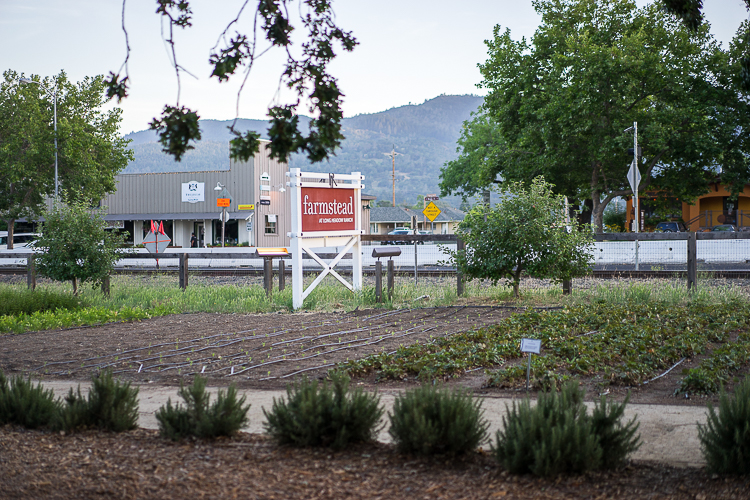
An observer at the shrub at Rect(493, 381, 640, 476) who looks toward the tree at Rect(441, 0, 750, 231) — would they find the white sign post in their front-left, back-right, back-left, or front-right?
front-left

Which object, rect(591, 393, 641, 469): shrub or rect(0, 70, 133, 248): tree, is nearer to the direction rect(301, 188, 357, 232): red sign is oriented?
the shrub

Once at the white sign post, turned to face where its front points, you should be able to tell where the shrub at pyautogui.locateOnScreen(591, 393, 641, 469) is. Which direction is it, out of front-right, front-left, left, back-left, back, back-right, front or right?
front-right

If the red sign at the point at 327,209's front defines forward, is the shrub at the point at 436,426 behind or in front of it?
in front

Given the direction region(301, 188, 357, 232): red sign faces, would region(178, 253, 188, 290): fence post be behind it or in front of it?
behind

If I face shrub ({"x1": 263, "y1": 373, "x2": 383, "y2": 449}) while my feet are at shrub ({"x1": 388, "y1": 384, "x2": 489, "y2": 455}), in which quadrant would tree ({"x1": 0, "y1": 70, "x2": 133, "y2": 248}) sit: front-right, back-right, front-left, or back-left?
front-right

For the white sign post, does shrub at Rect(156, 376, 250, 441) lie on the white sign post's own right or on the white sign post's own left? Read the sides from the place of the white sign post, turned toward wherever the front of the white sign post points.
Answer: on the white sign post's own right

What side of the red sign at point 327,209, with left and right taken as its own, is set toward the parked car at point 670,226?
left

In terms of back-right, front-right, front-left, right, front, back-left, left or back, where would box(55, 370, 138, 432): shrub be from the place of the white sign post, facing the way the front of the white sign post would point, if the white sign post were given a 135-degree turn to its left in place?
back

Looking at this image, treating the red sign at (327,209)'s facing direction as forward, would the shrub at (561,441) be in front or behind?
in front

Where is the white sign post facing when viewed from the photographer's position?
facing the viewer and to the right of the viewer

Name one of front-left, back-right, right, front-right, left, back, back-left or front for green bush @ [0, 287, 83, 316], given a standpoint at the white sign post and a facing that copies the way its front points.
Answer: back-right
